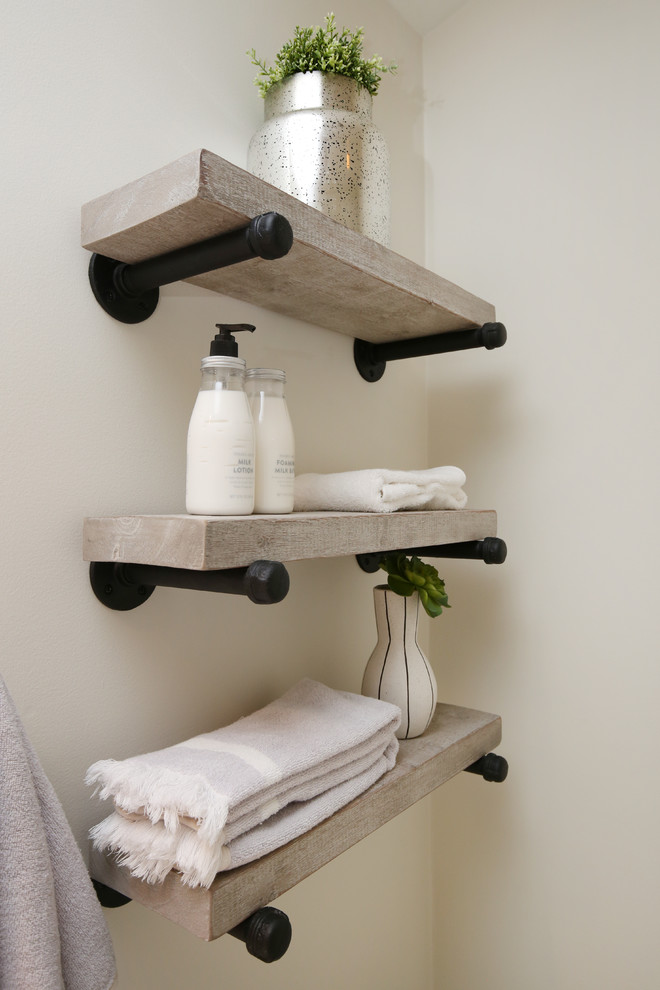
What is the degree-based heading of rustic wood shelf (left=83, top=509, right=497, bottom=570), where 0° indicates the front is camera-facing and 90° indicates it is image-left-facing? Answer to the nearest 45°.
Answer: approximately 315°

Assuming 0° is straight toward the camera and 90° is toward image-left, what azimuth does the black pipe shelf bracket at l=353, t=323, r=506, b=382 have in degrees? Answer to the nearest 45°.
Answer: approximately 315°

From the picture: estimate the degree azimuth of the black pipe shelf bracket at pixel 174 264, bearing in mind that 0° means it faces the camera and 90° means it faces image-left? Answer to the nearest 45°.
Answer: approximately 315°

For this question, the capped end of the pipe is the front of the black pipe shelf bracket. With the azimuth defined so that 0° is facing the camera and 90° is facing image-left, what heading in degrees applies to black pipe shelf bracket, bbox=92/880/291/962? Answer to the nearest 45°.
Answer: approximately 315°
